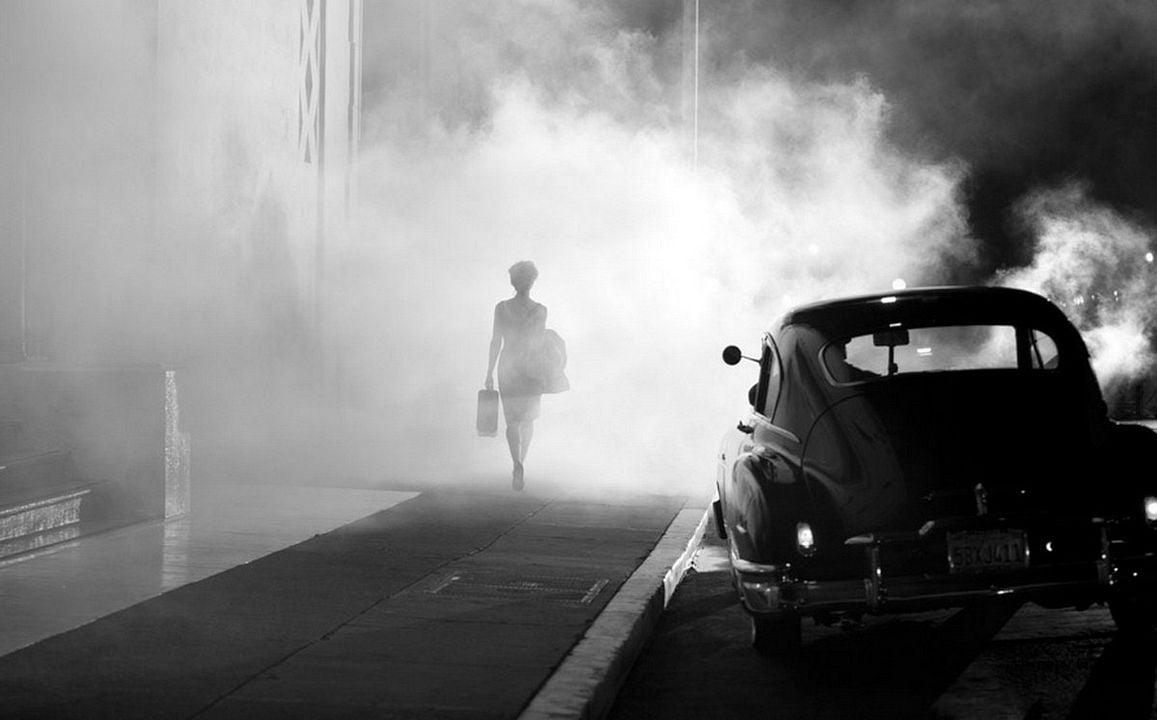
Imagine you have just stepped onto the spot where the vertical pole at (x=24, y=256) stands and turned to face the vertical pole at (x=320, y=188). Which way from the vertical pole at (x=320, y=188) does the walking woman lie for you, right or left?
right

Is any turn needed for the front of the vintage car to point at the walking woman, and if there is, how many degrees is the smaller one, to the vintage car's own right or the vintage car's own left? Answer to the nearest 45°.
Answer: approximately 45° to the vintage car's own left

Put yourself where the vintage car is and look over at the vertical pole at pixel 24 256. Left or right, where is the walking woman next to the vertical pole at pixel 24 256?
right

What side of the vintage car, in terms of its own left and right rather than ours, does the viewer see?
back

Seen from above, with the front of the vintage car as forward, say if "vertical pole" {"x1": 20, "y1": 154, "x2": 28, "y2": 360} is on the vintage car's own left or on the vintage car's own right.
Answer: on the vintage car's own left

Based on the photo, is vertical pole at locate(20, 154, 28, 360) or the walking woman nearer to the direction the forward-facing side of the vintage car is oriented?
the walking woman
